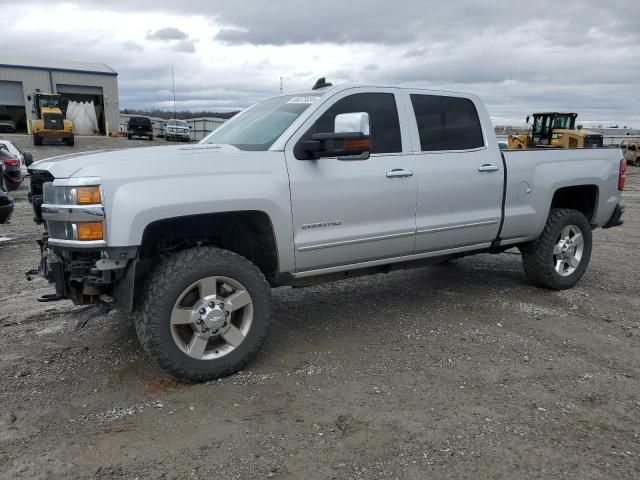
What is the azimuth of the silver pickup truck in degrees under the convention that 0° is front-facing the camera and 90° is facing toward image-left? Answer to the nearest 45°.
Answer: approximately 45°

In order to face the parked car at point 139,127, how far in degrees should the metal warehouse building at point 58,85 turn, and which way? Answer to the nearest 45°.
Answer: approximately 45° to its left

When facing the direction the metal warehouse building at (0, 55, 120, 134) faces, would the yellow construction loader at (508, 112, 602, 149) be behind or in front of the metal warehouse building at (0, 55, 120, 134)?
in front

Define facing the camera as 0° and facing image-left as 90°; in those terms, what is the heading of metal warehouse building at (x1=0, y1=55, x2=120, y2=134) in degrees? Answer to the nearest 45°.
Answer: approximately 0°

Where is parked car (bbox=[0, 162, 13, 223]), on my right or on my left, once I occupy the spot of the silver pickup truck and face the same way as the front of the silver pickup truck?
on my right

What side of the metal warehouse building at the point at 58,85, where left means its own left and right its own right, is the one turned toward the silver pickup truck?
front

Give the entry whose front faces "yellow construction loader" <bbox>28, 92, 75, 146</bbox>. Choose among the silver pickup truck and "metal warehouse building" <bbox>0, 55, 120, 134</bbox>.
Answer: the metal warehouse building

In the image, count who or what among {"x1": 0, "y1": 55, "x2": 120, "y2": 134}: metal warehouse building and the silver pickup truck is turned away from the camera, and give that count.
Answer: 0

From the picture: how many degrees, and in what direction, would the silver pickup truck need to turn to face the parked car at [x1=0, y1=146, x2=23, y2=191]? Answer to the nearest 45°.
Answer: approximately 90° to its right

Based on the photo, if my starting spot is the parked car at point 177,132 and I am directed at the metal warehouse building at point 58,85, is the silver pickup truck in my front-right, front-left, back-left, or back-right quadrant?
back-left

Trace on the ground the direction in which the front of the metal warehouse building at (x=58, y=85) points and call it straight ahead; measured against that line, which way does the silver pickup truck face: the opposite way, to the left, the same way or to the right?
to the right
